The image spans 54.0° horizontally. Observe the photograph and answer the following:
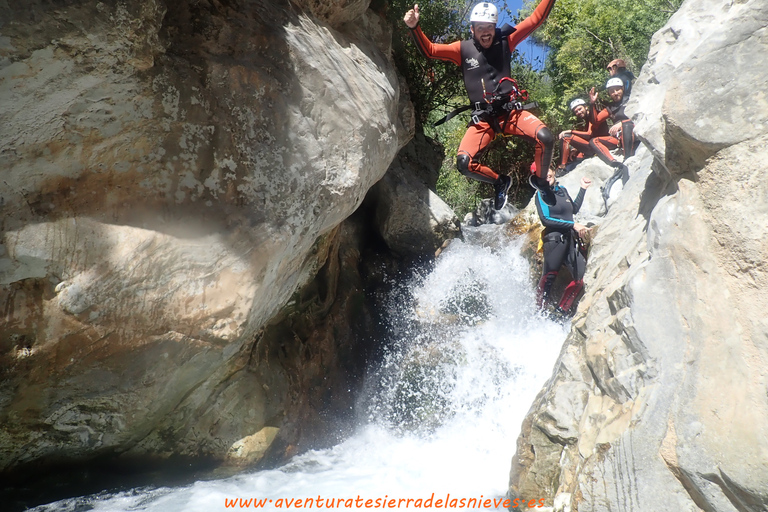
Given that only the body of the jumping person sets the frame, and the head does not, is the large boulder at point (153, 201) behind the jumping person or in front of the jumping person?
in front

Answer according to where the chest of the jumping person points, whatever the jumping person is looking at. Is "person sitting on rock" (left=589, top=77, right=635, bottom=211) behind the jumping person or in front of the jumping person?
behind

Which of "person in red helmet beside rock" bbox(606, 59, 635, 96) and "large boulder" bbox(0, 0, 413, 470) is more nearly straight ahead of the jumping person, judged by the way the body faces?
the large boulder

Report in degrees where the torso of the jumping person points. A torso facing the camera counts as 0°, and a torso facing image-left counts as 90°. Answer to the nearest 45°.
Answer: approximately 0°

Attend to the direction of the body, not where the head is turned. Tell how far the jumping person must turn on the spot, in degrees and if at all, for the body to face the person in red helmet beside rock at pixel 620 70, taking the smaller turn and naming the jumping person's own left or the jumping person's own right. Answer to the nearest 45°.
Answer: approximately 135° to the jumping person's own left

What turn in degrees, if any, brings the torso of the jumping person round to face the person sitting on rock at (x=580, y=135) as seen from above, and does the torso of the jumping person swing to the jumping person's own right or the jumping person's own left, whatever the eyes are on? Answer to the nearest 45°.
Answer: approximately 180°
